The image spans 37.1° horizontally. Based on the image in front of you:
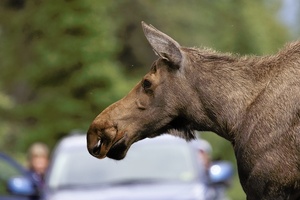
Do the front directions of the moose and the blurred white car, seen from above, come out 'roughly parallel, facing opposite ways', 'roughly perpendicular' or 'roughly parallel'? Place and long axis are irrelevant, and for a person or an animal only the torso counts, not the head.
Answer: roughly perpendicular

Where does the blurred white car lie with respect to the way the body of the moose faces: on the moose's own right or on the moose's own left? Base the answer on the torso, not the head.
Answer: on the moose's own right

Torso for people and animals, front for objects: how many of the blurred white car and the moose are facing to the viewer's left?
1

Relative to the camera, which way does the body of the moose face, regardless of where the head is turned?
to the viewer's left

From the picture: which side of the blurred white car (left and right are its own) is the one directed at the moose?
front
